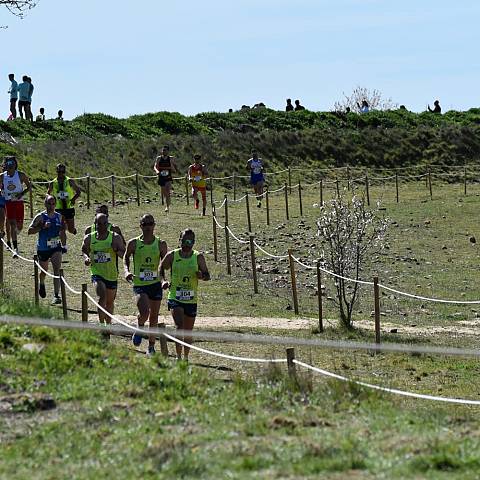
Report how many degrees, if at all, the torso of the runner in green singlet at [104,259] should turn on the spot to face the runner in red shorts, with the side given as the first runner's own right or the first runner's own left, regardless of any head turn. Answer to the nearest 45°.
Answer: approximately 180°

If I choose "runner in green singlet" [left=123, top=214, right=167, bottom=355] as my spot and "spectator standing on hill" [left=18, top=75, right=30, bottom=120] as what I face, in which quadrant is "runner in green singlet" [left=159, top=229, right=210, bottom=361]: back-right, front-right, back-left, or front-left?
back-right

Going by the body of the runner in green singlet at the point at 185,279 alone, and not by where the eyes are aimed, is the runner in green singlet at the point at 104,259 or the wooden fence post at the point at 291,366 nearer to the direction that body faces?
the wooden fence post

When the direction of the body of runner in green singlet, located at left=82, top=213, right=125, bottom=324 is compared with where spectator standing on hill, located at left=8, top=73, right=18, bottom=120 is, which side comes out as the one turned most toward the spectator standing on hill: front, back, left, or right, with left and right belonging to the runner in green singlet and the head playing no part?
back

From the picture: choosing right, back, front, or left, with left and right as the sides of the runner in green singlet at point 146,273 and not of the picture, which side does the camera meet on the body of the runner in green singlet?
front

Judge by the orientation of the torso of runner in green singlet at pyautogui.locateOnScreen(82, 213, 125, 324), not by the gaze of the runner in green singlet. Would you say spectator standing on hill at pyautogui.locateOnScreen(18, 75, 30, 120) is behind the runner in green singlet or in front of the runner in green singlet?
behind

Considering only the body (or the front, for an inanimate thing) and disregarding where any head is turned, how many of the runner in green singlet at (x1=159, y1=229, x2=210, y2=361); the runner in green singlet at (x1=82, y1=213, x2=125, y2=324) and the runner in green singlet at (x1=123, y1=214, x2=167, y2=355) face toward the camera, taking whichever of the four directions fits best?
3

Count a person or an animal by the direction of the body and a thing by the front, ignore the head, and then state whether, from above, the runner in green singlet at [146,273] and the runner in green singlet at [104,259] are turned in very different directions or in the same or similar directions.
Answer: same or similar directions

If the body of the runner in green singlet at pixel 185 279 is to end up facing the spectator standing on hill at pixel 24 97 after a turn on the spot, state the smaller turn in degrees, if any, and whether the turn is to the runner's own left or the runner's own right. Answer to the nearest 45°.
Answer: approximately 180°

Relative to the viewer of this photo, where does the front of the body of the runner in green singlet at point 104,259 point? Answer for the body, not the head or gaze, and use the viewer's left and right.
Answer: facing the viewer

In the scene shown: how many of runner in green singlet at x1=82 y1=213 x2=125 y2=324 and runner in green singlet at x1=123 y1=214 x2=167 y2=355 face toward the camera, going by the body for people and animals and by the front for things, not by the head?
2

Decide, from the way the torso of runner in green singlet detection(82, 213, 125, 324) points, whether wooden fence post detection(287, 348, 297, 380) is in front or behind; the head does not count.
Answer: in front

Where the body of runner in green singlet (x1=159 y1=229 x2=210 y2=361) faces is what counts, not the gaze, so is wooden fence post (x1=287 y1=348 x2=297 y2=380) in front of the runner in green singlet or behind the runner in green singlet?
in front

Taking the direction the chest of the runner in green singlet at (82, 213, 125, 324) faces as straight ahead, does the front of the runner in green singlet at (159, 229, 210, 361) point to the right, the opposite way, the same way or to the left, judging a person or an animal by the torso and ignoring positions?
the same way
